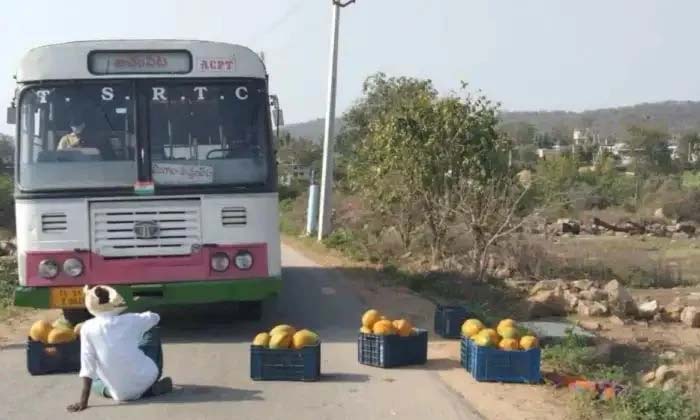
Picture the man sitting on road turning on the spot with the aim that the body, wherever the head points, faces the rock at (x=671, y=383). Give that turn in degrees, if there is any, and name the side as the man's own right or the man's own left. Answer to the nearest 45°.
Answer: approximately 45° to the man's own right

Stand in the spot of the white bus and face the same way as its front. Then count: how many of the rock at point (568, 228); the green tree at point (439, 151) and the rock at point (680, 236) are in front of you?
0

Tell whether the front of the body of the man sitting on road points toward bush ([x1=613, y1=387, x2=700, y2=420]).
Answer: no

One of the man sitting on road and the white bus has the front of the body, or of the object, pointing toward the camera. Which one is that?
the white bus

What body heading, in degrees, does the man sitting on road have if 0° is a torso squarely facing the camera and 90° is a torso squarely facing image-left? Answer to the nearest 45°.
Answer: approximately 225°

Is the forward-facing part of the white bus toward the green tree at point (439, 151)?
no

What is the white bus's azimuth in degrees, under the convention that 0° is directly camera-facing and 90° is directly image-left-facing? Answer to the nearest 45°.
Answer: approximately 0°

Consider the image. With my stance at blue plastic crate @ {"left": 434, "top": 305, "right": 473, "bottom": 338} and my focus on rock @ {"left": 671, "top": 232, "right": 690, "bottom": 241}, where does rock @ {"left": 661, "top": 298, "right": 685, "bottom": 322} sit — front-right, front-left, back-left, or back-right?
front-right

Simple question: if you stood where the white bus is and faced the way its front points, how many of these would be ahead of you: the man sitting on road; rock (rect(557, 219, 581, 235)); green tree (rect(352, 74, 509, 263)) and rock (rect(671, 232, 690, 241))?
1

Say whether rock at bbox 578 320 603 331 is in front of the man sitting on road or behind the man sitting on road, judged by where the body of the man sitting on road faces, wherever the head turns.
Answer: in front

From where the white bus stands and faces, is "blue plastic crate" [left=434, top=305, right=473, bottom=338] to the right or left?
on its left

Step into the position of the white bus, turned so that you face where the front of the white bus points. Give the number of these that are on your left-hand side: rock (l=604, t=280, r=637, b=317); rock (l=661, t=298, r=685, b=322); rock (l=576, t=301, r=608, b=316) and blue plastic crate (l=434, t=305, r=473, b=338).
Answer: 4

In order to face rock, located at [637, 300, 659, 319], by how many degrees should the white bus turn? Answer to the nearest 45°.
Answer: approximately 90° to its left

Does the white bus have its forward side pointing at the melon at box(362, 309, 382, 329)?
no

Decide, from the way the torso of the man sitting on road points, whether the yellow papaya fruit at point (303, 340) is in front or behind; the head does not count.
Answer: in front

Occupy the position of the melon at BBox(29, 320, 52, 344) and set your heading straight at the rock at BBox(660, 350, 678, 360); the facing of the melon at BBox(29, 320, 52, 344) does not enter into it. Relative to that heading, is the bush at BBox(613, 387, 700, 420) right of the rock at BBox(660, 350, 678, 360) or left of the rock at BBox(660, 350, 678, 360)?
right

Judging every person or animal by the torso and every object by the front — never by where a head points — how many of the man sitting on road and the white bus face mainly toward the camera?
1

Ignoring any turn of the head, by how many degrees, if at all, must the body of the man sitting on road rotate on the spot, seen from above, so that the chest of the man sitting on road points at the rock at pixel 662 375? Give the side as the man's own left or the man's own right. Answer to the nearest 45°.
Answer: approximately 45° to the man's own right

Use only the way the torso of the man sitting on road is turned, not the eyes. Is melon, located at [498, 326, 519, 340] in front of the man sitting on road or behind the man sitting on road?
in front
